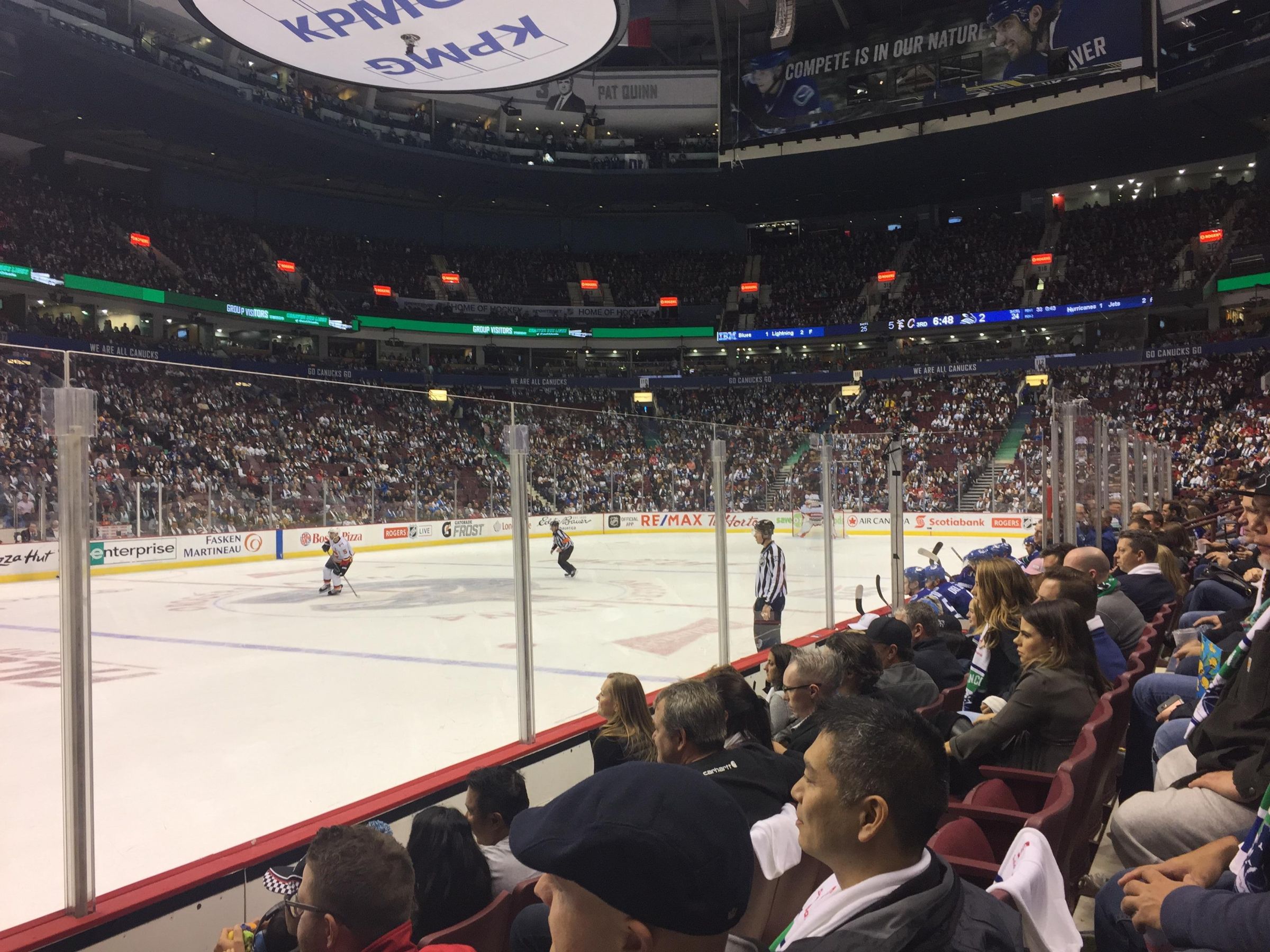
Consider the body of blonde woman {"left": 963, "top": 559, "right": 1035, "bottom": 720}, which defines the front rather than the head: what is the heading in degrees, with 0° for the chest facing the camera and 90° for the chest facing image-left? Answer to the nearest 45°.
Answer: approximately 90°

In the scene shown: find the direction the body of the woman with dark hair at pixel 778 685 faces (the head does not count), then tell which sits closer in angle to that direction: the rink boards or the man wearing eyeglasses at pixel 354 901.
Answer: the rink boards

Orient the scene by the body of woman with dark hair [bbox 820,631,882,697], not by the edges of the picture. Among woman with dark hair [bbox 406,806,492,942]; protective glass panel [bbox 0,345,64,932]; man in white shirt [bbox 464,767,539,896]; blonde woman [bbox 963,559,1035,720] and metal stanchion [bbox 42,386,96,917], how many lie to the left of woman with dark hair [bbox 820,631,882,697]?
4

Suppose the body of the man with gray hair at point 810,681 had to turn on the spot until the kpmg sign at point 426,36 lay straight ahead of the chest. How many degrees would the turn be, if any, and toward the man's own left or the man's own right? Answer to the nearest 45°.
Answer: approximately 45° to the man's own right

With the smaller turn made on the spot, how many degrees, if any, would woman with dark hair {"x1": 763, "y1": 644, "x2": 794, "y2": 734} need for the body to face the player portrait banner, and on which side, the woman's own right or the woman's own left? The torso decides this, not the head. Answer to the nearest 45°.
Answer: approximately 90° to the woman's own right

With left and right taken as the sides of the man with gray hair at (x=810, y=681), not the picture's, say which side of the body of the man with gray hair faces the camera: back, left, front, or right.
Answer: left

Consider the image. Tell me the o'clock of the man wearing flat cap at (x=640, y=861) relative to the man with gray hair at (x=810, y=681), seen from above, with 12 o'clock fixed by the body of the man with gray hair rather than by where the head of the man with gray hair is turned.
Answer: The man wearing flat cap is roughly at 9 o'clock from the man with gray hair.

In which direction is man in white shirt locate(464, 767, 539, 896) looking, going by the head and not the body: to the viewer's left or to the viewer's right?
to the viewer's left

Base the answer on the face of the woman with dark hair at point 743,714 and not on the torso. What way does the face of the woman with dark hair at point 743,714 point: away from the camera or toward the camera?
away from the camera

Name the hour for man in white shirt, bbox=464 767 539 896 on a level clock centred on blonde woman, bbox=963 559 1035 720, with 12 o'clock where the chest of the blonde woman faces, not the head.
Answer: The man in white shirt is roughly at 10 o'clock from the blonde woman.

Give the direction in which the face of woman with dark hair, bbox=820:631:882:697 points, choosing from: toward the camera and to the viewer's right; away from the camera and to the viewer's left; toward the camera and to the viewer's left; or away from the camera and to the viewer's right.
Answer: away from the camera and to the viewer's left

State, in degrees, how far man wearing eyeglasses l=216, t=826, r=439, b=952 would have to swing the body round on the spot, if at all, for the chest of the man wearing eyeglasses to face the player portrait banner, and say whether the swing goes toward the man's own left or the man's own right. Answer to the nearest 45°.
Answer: approximately 90° to the man's own right
